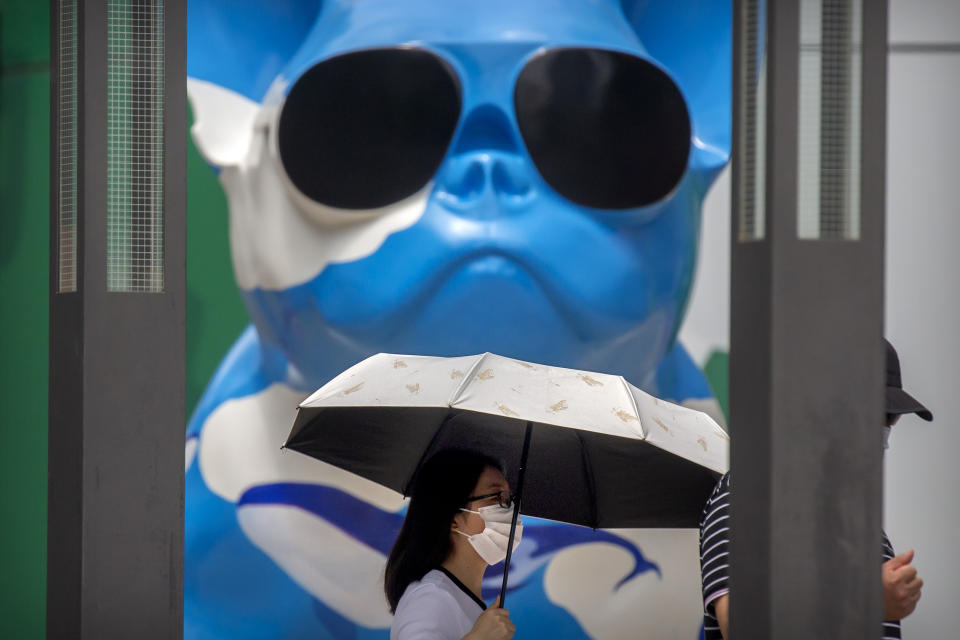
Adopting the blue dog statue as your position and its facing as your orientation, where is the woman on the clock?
The woman is roughly at 12 o'clock from the blue dog statue.

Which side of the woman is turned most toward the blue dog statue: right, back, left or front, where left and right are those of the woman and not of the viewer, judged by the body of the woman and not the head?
left

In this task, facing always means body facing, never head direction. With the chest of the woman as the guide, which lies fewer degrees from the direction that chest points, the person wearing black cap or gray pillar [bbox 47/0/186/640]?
the person wearing black cap

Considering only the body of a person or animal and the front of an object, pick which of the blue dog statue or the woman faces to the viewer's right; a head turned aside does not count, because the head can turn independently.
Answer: the woman

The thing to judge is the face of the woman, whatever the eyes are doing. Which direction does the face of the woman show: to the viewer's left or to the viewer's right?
to the viewer's right

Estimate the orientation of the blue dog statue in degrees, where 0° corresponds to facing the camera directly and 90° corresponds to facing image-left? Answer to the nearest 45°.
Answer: approximately 0°

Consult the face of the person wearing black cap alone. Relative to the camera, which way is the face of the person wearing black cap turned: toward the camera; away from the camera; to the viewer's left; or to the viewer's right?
to the viewer's right

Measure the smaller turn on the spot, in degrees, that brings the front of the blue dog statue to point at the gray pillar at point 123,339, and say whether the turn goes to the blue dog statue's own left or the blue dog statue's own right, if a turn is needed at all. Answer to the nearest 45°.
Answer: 0° — it already faces it

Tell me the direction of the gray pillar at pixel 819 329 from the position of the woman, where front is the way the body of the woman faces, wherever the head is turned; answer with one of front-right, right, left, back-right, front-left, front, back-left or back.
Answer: front-right

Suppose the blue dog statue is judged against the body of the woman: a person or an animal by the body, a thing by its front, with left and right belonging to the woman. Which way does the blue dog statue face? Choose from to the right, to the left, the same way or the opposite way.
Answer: to the right

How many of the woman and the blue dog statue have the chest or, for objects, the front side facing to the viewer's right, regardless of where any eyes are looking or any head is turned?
1

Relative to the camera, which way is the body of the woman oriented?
to the viewer's right
